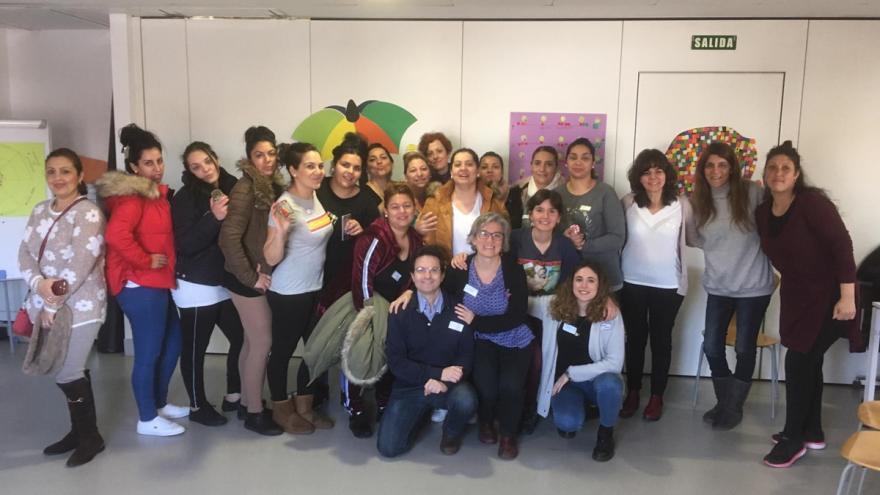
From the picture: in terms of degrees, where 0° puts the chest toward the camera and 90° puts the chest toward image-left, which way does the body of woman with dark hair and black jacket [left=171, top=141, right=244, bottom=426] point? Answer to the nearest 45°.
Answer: approximately 315°

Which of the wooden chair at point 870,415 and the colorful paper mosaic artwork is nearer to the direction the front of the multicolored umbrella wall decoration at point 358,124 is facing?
the wooden chair

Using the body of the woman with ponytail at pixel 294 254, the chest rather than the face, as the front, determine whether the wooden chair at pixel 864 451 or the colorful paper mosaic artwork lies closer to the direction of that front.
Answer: the wooden chair

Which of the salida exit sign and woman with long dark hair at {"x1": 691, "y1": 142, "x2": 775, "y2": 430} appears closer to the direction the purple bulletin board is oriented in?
the woman with long dark hair

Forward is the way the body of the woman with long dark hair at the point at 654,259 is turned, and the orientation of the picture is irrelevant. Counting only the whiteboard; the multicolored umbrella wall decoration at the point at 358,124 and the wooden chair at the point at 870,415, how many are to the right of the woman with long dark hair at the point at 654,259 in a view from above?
2

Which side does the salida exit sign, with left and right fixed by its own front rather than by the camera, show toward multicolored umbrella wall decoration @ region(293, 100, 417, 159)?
right

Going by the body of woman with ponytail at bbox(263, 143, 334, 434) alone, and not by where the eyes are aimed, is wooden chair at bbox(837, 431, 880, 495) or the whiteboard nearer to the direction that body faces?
the wooden chair

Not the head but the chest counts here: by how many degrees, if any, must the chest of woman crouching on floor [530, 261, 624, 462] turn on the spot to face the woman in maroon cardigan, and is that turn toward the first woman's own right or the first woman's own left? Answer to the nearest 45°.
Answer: approximately 90° to the first woman's own left
